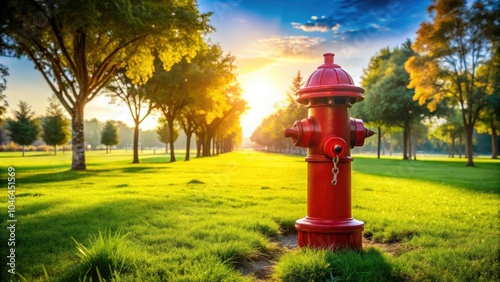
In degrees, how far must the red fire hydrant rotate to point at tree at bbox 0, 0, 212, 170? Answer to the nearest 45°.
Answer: approximately 135° to its right

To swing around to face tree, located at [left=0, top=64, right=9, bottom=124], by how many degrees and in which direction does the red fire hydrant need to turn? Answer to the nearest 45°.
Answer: approximately 90° to its right

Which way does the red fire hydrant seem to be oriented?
toward the camera

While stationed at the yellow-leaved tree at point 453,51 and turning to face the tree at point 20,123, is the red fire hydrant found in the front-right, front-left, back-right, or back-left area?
front-left

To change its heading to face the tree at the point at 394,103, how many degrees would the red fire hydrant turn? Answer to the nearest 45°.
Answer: approximately 180°

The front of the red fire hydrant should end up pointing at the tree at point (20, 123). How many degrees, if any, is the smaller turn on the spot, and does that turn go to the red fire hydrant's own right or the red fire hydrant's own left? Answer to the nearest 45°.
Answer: approximately 135° to the red fire hydrant's own right

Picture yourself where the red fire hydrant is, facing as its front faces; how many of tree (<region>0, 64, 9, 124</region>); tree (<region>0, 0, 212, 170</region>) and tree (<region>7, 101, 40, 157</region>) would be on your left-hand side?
0

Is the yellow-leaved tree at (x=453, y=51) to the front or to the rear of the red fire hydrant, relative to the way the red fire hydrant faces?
to the rear

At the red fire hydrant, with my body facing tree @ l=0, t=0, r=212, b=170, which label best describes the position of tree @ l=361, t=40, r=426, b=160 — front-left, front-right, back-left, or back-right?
front-right

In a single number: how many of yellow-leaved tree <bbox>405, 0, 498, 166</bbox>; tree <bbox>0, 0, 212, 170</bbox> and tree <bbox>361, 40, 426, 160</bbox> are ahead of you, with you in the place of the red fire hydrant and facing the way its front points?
0
